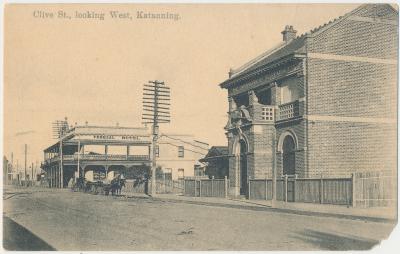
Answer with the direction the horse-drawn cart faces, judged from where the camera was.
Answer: facing to the right of the viewer

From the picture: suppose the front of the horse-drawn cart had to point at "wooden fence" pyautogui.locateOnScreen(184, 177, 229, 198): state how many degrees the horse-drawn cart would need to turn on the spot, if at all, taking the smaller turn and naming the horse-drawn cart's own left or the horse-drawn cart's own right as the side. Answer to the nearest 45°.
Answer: approximately 45° to the horse-drawn cart's own right
